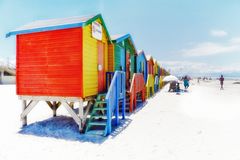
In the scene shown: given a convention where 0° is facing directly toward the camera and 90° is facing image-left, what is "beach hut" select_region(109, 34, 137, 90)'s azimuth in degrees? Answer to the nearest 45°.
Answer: approximately 315°

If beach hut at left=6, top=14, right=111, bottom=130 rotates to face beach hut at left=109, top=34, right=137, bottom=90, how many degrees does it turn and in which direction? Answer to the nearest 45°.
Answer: approximately 90° to its left

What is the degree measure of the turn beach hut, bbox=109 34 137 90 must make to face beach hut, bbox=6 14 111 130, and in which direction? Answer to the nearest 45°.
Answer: approximately 90° to its right

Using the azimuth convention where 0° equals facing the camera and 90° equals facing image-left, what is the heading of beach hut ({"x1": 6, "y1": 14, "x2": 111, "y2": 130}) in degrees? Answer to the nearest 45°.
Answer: approximately 315°
